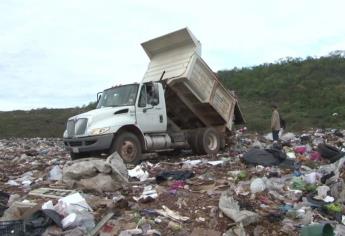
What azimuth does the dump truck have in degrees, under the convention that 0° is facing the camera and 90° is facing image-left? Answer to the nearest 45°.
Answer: approximately 45°

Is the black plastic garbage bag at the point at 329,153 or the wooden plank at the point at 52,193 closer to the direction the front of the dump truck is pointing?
the wooden plank

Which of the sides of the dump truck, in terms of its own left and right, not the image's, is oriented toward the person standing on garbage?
back

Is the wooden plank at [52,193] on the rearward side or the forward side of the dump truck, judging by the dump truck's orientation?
on the forward side
